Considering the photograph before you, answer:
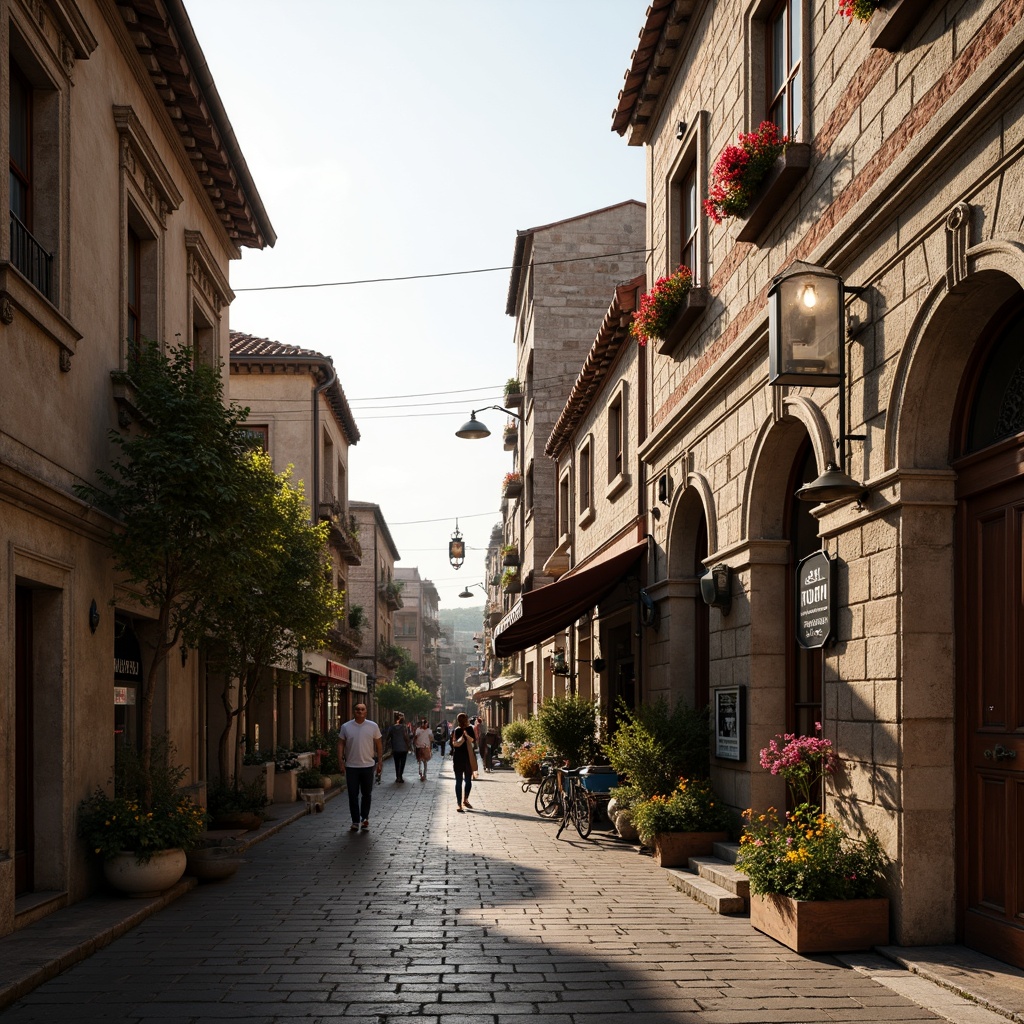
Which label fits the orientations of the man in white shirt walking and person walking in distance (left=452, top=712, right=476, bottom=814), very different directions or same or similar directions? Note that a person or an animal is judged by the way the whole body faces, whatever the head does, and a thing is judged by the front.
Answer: same or similar directions

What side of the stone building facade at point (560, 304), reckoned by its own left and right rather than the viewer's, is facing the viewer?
left

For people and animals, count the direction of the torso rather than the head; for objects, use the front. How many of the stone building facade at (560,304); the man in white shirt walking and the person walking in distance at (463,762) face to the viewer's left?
1

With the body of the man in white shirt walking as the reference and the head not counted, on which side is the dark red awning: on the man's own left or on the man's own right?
on the man's own left

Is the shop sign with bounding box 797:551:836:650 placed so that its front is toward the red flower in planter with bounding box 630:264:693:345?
no

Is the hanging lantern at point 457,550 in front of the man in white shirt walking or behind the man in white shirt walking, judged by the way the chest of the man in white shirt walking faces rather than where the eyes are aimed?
behind

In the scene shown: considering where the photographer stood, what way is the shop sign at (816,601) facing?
facing the viewer and to the left of the viewer

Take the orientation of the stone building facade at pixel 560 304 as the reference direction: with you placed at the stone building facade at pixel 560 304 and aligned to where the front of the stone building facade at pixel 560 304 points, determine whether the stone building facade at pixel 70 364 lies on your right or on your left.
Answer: on your left

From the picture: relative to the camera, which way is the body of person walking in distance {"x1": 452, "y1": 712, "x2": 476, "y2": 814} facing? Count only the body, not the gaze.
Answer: toward the camera

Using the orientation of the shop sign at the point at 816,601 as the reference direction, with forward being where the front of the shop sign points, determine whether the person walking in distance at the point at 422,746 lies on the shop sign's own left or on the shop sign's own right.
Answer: on the shop sign's own right

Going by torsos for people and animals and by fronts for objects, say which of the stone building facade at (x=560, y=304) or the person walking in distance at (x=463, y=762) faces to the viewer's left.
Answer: the stone building facade

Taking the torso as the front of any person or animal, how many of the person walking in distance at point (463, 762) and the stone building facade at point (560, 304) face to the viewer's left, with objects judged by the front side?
1
